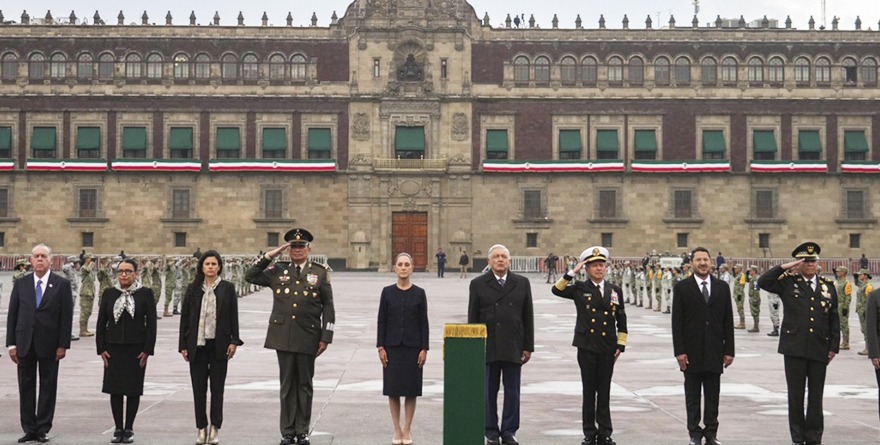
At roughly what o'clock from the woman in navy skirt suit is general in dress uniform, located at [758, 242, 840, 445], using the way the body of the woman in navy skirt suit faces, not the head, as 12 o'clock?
The general in dress uniform is roughly at 9 o'clock from the woman in navy skirt suit.

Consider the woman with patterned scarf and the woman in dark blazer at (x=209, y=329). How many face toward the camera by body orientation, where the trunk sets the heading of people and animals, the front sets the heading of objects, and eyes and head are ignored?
2

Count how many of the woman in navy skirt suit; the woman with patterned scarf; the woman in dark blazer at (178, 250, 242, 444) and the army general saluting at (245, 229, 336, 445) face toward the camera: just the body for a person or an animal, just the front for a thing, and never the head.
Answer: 4

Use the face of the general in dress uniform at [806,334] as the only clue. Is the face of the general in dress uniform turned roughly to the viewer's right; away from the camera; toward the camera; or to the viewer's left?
toward the camera

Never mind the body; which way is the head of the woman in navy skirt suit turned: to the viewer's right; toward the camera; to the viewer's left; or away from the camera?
toward the camera

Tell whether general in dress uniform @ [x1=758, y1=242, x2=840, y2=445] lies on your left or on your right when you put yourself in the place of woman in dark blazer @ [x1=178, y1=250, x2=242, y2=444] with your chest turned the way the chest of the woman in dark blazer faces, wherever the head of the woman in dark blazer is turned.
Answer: on your left

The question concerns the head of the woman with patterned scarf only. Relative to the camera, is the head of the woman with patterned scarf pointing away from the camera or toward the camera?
toward the camera

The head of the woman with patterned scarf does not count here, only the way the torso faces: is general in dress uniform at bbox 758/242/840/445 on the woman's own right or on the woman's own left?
on the woman's own left

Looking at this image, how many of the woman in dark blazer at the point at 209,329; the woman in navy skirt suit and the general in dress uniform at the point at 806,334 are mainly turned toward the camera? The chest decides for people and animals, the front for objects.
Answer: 3

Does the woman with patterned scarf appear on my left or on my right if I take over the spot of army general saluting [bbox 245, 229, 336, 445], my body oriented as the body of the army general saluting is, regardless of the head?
on my right

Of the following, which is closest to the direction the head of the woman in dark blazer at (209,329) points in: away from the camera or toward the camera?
toward the camera

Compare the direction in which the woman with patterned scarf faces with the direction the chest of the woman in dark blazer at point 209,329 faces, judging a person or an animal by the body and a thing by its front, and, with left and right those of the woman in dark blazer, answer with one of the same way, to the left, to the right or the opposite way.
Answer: the same way

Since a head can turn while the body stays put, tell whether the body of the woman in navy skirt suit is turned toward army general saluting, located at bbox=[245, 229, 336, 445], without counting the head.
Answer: no

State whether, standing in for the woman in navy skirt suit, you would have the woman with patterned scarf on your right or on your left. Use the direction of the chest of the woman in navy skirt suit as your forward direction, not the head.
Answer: on your right

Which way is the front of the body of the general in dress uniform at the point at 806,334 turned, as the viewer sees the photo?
toward the camera

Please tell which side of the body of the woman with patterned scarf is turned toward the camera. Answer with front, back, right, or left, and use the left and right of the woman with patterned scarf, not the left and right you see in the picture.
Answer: front

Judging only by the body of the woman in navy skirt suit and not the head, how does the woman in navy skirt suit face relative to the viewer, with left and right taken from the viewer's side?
facing the viewer
